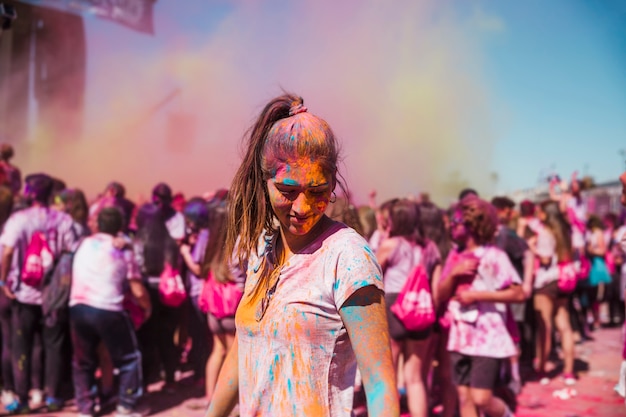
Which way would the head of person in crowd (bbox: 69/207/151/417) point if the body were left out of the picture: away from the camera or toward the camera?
away from the camera

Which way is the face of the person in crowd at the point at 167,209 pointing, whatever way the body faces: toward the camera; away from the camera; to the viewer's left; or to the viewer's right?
away from the camera

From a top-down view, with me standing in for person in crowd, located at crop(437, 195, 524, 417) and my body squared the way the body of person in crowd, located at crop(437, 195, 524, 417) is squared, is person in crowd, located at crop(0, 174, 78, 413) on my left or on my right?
on my right

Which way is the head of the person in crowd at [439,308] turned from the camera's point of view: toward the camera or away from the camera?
away from the camera

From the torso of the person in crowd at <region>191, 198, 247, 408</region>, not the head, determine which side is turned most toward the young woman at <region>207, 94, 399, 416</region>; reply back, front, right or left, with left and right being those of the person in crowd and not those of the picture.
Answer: back

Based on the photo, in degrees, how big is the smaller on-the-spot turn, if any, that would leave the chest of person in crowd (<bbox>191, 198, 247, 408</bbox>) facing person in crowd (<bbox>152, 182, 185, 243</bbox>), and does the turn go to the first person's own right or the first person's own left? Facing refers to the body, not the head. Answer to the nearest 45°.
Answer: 0° — they already face them

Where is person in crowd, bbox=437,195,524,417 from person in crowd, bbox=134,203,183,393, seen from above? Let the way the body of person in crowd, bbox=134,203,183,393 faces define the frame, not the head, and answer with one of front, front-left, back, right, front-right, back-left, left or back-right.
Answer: back-right

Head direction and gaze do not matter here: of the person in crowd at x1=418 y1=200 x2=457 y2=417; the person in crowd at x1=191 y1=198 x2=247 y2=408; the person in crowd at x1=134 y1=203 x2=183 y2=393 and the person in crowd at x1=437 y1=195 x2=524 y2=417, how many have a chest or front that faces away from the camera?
3

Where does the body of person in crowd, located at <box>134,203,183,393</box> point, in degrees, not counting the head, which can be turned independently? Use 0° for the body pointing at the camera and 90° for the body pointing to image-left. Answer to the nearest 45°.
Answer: approximately 180°

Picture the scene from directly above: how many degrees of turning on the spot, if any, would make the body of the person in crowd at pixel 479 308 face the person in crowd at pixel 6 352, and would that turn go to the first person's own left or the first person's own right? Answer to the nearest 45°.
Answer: approximately 45° to the first person's own right

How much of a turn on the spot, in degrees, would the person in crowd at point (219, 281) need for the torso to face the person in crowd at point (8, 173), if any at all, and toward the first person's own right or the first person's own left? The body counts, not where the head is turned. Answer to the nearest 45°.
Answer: approximately 45° to the first person's own left

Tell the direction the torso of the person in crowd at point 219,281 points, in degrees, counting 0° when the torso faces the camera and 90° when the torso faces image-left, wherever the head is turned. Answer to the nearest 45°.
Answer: approximately 180°

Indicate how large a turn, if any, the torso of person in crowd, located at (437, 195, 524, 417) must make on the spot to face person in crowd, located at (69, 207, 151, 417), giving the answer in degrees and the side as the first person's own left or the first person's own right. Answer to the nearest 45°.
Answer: approximately 45° to the first person's own right

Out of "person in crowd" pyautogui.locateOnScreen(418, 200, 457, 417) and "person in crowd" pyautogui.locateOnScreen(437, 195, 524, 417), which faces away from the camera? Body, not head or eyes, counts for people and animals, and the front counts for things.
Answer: "person in crowd" pyautogui.locateOnScreen(418, 200, 457, 417)

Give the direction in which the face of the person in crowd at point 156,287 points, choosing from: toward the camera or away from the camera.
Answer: away from the camera

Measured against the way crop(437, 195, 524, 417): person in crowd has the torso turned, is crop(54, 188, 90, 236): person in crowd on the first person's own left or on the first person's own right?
on the first person's own right
